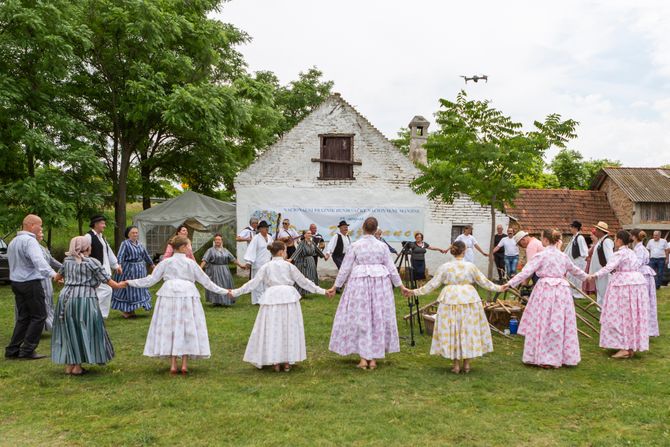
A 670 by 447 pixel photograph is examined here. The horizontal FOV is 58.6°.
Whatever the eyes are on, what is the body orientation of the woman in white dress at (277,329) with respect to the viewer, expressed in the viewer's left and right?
facing away from the viewer

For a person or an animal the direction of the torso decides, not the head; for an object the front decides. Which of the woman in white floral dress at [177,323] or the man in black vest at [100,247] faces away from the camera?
the woman in white floral dress

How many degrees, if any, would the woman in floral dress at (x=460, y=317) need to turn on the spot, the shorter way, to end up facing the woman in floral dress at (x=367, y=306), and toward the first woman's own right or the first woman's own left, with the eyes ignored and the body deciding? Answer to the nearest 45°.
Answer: approximately 90° to the first woman's own left

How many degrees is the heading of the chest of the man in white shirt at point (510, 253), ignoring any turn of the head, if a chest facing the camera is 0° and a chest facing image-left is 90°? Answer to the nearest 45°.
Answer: approximately 0°

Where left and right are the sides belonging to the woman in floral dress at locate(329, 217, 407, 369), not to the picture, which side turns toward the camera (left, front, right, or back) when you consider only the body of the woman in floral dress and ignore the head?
back

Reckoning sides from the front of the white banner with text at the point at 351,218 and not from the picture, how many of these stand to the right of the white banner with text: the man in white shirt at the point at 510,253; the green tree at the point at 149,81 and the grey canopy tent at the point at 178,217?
2

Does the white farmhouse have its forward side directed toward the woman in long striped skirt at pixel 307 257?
yes

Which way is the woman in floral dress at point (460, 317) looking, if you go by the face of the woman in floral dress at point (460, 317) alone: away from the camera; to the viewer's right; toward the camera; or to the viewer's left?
away from the camera

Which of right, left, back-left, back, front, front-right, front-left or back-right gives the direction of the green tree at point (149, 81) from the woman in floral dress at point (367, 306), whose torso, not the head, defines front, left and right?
front-left

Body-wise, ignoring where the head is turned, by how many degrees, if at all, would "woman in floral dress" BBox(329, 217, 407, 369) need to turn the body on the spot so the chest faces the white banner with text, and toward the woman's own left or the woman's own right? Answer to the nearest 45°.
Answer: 0° — they already face it

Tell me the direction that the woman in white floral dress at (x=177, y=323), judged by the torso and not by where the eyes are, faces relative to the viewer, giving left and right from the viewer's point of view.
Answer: facing away from the viewer

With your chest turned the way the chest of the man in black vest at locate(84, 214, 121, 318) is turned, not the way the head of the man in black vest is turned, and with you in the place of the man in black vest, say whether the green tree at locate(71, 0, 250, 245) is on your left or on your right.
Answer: on your left

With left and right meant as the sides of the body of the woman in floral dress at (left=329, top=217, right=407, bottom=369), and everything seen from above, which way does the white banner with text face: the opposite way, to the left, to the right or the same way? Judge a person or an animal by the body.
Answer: the opposite way

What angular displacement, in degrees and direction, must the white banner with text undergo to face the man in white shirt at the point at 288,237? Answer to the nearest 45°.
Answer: approximately 45° to its right

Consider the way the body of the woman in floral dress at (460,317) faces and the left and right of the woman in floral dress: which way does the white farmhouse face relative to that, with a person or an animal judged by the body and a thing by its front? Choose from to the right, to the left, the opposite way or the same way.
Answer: the opposite way
